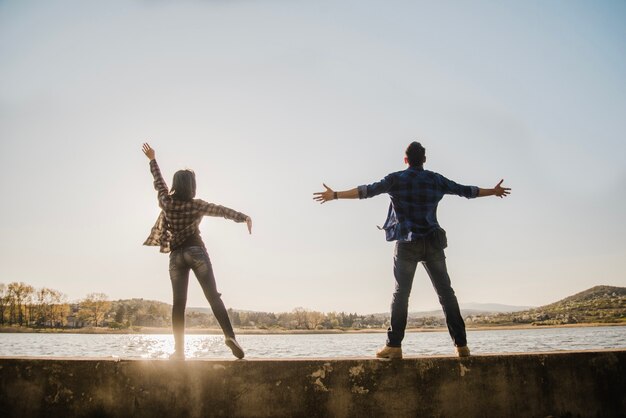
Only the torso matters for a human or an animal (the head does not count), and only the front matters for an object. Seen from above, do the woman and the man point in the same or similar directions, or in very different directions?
same or similar directions

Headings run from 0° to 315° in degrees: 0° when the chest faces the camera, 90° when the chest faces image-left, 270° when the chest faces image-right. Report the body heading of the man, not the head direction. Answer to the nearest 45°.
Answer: approximately 180°

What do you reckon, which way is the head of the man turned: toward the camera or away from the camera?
away from the camera

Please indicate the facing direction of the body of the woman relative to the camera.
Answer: away from the camera

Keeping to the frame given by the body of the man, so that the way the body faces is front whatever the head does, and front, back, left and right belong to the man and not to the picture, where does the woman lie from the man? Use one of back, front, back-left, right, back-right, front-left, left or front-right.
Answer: left

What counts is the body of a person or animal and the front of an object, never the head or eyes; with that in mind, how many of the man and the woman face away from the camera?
2

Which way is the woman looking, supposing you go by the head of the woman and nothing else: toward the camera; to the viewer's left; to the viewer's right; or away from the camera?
away from the camera

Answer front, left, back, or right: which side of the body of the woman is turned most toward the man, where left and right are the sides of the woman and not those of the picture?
right
